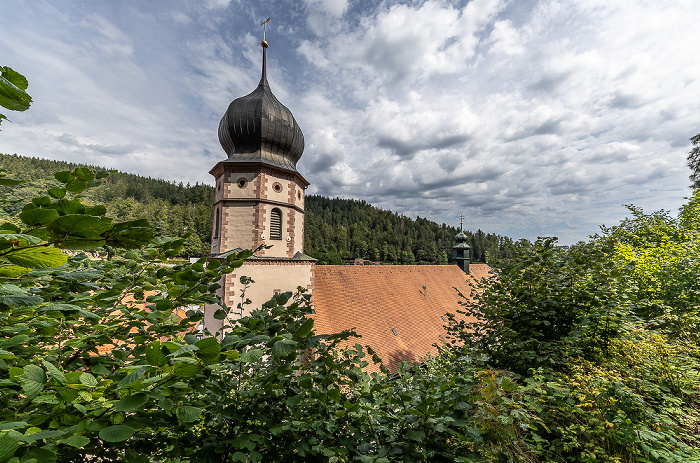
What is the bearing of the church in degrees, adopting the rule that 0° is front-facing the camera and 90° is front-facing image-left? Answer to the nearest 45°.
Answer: approximately 90°
